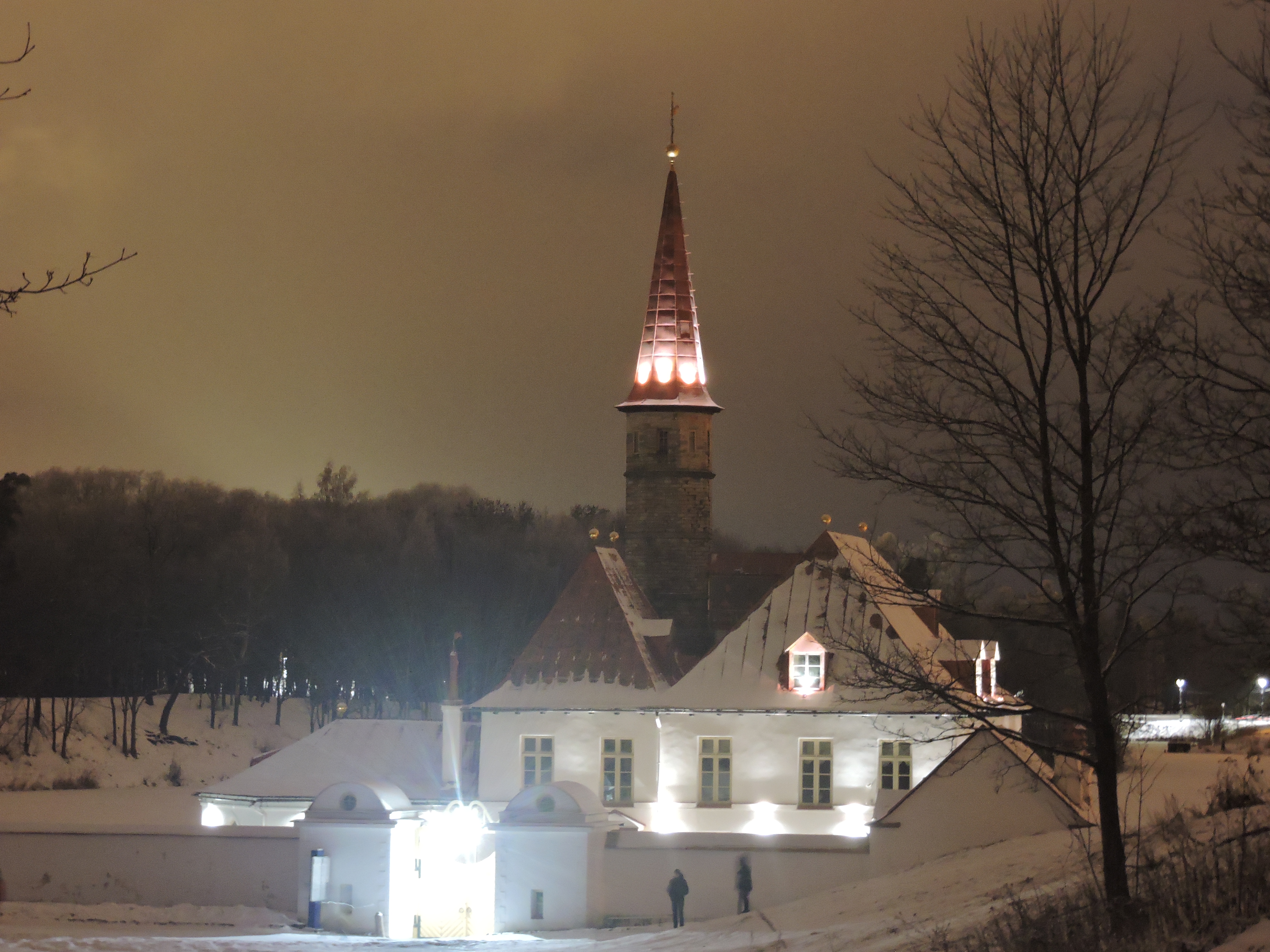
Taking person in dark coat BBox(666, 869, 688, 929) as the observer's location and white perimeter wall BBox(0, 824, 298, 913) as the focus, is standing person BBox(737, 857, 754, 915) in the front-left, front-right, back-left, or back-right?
back-right

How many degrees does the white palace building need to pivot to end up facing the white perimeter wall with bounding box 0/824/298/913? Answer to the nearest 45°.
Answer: approximately 45° to its right

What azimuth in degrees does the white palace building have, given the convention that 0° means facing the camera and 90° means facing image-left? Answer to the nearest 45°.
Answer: approximately 0°
